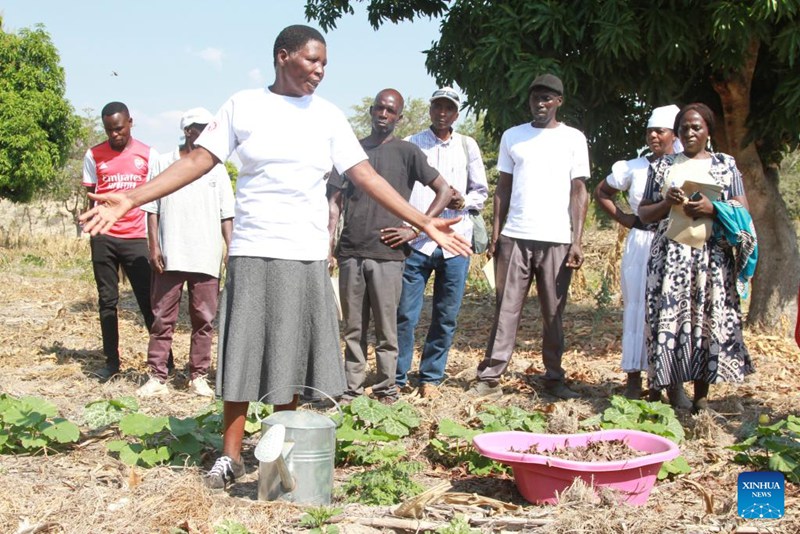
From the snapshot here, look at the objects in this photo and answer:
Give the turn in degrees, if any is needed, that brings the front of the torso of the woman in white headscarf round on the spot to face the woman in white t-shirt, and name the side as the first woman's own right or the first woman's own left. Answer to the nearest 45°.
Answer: approximately 45° to the first woman's own right

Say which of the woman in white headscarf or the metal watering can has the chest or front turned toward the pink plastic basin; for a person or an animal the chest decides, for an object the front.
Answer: the woman in white headscarf

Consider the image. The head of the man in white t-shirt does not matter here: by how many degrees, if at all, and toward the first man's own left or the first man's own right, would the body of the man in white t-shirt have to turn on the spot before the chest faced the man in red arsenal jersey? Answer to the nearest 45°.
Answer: approximately 90° to the first man's own right

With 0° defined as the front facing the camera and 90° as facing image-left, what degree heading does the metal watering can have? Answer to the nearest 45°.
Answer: approximately 45°

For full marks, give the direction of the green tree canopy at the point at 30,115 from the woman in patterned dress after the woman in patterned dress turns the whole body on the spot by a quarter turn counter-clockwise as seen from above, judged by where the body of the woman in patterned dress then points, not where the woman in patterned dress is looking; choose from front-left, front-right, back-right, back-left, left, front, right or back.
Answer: back-left

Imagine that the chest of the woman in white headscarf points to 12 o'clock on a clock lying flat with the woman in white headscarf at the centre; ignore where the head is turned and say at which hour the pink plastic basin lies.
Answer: The pink plastic basin is roughly at 12 o'clock from the woman in white headscarf.

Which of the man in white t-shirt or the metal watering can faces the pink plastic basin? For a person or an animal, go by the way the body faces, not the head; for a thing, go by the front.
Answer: the man in white t-shirt

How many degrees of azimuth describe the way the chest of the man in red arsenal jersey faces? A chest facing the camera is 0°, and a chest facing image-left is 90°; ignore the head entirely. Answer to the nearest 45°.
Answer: approximately 0°

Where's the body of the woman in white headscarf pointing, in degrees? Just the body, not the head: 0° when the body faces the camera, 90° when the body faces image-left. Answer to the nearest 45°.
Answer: approximately 0°

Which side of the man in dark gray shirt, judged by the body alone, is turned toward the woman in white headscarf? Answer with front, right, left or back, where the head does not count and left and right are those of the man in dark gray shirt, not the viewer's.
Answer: left
